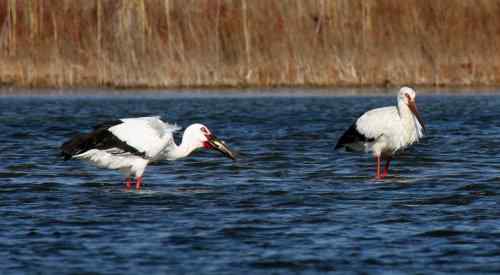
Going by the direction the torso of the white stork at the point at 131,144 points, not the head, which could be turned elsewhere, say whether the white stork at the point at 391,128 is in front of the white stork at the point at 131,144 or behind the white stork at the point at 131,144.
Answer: in front

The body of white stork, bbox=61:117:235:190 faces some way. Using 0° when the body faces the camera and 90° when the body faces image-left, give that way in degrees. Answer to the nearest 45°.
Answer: approximately 270°
